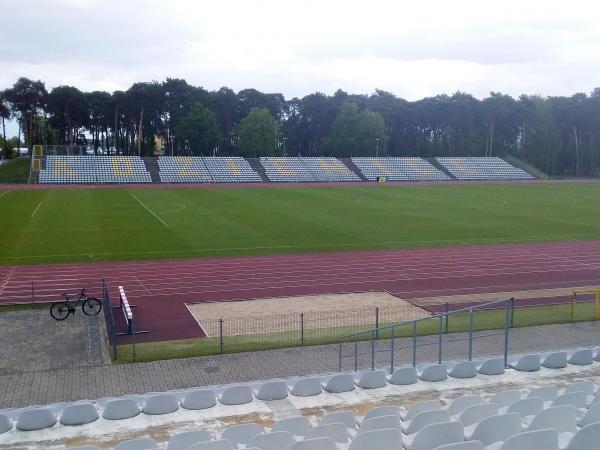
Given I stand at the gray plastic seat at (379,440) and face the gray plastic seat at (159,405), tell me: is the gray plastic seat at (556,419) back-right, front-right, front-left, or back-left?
back-right

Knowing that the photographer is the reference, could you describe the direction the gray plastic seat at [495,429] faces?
facing away from the viewer and to the left of the viewer

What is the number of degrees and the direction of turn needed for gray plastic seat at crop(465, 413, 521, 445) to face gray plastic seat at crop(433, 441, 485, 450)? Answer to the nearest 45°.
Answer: approximately 135° to its left

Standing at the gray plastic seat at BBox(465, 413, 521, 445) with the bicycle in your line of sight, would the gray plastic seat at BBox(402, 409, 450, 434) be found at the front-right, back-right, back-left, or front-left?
front-left

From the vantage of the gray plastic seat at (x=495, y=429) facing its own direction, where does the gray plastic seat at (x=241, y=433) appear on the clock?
the gray plastic seat at (x=241, y=433) is roughly at 10 o'clock from the gray plastic seat at (x=495, y=429).

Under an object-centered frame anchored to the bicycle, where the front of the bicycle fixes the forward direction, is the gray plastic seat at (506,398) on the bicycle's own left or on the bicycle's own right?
on the bicycle's own right

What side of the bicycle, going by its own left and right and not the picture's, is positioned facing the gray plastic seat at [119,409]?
right

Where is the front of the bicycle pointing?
to the viewer's right

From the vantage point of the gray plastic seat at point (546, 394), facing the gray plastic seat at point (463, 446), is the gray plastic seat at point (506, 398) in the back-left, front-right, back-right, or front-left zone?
front-right

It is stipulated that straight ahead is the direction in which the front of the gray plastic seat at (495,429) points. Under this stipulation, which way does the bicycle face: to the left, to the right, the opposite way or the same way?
to the right

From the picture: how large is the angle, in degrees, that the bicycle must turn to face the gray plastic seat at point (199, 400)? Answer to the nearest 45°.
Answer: approximately 90° to its right

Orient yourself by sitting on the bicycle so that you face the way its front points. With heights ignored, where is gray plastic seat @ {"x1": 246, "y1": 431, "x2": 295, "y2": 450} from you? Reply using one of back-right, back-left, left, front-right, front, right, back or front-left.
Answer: right

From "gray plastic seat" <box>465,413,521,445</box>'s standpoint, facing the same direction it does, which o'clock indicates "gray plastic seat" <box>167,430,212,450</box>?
"gray plastic seat" <box>167,430,212,450</box> is roughly at 10 o'clock from "gray plastic seat" <box>465,413,521,445</box>.

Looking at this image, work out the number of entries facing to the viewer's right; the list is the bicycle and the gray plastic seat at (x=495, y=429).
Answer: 1

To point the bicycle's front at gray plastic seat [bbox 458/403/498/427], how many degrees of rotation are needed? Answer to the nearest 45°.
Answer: approximately 90° to its right

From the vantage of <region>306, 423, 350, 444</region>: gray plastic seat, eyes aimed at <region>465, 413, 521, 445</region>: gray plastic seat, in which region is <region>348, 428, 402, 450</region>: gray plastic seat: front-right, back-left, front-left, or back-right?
front-right

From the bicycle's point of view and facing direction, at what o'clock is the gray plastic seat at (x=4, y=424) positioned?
The gray plastic seat is roughly at 3 o'clock from the bicycle.

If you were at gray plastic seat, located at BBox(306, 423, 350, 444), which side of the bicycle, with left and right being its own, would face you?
right

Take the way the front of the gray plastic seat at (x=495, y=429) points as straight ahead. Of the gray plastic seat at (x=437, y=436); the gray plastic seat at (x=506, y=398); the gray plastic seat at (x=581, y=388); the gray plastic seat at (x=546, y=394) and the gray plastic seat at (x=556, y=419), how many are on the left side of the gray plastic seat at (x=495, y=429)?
1
